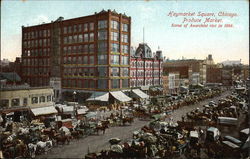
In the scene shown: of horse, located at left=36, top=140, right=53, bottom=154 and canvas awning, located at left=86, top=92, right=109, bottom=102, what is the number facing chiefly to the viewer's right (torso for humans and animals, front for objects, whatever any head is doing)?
1

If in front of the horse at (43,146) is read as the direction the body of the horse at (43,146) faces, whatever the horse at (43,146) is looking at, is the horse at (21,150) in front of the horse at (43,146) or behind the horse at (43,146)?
behind

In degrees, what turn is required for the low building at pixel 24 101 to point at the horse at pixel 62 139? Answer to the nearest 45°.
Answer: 0° — it already faces it

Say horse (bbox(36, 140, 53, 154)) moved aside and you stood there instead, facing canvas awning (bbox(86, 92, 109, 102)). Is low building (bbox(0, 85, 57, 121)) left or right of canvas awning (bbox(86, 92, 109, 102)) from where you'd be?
left
